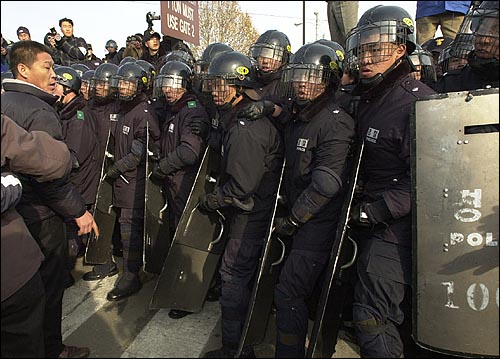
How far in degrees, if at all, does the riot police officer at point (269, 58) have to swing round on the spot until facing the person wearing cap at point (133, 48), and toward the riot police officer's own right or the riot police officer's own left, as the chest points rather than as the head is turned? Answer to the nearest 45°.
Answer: approximately 90° to the riot police officer's own right

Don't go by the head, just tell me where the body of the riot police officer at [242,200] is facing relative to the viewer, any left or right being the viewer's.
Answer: facing to the left of the viewer

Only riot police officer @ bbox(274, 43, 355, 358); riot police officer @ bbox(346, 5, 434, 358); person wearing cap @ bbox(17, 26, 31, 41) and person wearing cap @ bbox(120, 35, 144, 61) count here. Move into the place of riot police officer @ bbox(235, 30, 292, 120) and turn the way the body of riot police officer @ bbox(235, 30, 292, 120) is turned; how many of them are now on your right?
2

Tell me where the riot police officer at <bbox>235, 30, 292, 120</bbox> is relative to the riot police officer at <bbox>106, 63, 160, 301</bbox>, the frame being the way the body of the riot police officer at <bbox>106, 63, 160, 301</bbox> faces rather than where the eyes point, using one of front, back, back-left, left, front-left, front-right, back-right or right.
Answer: back-left

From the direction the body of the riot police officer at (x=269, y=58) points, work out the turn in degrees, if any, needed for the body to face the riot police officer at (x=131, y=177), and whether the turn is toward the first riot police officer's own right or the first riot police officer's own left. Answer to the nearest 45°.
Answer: approximately 45° to the first riot police officer's own right

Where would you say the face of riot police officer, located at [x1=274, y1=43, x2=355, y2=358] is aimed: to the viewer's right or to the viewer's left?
to the viewer's left

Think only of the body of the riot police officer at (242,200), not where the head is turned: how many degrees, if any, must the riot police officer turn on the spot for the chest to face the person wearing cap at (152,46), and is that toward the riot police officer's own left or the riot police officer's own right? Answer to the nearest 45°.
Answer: approximately 90° to the riot police officer's own right

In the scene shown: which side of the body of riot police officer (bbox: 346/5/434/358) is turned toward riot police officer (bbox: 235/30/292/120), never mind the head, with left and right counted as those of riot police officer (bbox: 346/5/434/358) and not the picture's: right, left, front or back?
right

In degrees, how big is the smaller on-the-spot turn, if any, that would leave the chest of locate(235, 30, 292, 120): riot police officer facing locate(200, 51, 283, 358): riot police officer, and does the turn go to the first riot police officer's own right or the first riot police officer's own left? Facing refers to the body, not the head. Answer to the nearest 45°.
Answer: approximately 45° to the first riot police officer's own left
